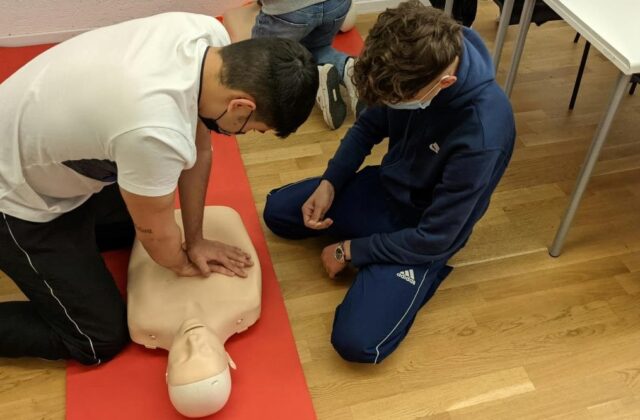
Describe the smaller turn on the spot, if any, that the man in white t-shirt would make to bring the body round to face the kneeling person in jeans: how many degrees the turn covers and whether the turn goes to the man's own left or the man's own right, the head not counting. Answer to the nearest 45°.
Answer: approximately 45° to the man's own left

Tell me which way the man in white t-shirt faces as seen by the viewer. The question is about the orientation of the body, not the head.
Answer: to the viewer's right

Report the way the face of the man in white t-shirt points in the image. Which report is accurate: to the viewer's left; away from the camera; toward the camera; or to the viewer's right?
to the viewer's right
